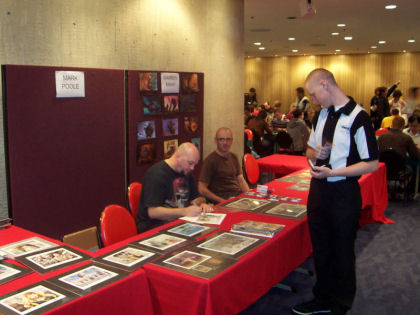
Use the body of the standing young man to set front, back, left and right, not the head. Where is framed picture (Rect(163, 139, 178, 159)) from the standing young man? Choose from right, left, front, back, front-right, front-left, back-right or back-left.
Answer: right

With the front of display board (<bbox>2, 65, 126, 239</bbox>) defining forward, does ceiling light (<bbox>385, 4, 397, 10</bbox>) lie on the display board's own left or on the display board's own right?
on the display board's own left

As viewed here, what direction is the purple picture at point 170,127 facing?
toward the camera

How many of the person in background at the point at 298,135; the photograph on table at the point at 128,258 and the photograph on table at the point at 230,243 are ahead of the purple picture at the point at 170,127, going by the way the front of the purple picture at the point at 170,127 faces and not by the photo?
2

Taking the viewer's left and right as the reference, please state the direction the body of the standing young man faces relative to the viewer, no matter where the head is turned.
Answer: facing the viewer and to the left of the viewer

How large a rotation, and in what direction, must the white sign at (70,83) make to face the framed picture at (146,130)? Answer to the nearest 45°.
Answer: approximately 135° to its left

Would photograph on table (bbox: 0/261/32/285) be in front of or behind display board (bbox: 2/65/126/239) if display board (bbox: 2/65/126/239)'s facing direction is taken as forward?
in front

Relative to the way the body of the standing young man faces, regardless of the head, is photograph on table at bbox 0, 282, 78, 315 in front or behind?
in front

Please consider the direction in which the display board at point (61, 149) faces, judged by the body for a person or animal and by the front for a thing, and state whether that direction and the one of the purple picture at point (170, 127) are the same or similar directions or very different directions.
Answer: same or similar directions

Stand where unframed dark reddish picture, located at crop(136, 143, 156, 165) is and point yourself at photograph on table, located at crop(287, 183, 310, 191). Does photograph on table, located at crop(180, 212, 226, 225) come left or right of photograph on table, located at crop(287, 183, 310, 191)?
right

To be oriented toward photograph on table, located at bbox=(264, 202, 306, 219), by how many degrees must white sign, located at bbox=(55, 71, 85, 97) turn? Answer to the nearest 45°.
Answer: approximately 45° to its left

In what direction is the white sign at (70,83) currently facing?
toward the camera

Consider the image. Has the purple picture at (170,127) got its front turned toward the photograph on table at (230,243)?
yes

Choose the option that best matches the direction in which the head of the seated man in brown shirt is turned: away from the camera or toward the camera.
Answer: toward the camera

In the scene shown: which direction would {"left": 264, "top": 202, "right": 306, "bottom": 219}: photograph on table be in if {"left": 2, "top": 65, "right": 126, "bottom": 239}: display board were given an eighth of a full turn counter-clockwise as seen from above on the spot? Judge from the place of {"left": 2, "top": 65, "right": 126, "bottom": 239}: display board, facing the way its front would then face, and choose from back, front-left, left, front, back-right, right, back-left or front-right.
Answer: front

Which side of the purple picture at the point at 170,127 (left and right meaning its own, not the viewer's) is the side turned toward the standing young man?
front

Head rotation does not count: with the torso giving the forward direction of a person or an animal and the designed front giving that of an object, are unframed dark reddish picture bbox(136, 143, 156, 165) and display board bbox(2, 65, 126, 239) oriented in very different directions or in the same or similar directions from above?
same or similar directions

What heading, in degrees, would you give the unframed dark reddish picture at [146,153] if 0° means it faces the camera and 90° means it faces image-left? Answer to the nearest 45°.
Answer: approximately 0°
